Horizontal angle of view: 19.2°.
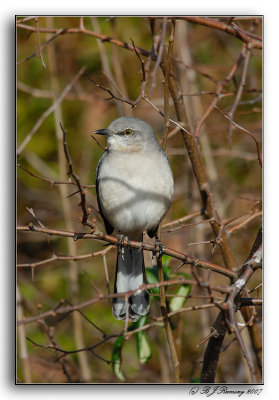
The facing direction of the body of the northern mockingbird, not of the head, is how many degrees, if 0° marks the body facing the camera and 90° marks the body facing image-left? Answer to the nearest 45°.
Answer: approximately 0°
